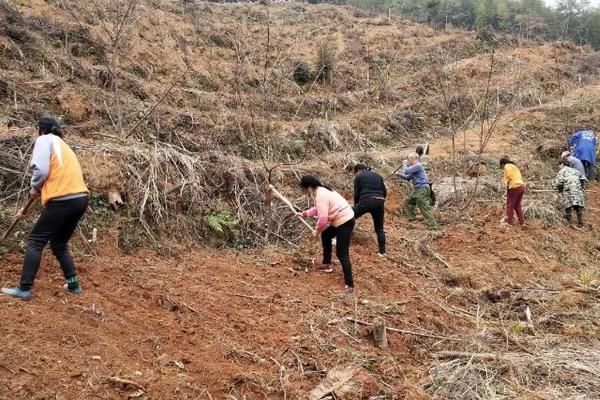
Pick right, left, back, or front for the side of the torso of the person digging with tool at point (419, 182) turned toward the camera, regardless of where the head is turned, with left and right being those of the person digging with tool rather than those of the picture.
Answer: left

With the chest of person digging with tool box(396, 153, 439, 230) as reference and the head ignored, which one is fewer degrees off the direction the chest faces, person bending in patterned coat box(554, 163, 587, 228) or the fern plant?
the fern plant

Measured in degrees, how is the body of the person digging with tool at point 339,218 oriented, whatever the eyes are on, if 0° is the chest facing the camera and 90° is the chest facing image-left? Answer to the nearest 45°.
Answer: approximately 90°

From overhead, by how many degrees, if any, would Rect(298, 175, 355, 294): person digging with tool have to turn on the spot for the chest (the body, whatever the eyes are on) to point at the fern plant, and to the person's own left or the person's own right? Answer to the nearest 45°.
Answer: approximately 45° to the person's own right

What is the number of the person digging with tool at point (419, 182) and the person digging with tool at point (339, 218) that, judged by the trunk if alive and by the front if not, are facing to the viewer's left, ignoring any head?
2

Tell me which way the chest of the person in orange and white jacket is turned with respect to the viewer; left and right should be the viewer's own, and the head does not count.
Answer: facing away from the viewer and to the left of the viewer

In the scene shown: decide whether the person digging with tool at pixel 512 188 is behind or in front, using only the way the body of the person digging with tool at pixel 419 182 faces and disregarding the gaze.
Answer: behind

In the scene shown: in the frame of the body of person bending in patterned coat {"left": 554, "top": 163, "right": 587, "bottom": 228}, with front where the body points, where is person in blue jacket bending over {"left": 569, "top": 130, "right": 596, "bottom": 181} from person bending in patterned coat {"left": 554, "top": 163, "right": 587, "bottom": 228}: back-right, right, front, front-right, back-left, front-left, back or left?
front-right

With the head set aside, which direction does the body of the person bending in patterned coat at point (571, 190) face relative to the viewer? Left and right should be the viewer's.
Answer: facing away from the viewer and to the left of the viewer

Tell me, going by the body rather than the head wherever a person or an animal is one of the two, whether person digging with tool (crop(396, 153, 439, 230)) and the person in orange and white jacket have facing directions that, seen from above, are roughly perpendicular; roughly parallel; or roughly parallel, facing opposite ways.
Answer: roughly parallel
